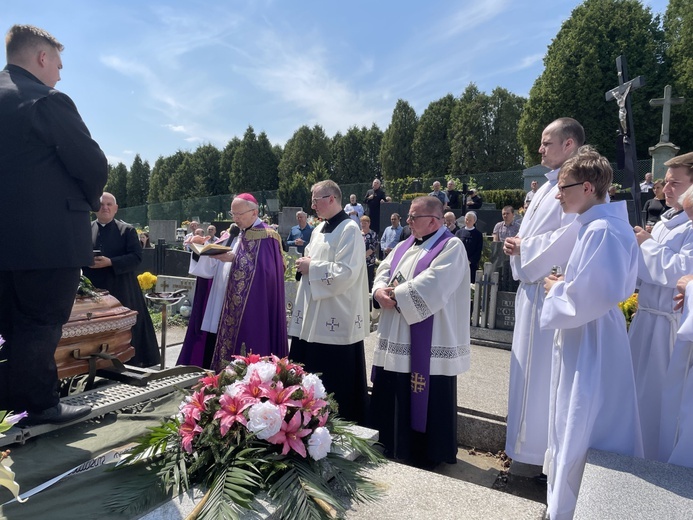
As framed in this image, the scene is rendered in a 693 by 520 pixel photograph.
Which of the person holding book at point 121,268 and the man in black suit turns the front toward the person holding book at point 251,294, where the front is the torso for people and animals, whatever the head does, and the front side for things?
the man in black suit

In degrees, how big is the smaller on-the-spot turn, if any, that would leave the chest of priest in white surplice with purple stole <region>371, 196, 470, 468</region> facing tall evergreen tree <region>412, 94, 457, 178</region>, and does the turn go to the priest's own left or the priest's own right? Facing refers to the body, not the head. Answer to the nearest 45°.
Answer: approximately 135° to the priest's own right

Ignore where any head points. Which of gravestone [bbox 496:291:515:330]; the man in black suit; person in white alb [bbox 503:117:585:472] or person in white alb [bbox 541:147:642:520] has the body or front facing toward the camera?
the gravestone

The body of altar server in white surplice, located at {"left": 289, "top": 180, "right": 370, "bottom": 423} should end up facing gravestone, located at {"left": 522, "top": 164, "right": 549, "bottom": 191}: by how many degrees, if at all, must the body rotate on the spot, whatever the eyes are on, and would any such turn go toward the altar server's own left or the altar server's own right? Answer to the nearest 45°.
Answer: approximately 180°

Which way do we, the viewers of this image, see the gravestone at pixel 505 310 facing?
facing the viewer

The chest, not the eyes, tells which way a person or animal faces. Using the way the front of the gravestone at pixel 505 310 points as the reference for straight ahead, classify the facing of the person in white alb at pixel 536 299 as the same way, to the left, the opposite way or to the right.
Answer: to the right

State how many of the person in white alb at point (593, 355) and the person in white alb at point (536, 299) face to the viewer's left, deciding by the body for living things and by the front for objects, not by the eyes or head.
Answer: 2

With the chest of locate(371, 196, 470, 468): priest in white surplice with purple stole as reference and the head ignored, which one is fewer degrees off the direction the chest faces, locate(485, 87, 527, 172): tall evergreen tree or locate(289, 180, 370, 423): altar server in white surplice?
the altar server in white surplice

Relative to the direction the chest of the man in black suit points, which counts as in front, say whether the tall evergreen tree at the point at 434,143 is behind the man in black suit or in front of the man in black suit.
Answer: in front

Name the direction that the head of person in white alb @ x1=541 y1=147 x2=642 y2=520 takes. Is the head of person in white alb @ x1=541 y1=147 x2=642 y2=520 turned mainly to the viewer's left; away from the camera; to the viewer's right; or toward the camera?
to the viewer's left

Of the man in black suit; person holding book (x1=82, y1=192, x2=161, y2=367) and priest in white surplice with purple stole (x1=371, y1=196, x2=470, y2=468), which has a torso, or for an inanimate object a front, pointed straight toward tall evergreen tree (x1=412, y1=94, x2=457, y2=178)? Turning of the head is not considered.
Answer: the man in black suit

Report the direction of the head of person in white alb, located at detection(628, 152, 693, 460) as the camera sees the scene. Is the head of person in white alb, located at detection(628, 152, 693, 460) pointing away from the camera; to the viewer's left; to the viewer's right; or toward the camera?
to the viewer's left

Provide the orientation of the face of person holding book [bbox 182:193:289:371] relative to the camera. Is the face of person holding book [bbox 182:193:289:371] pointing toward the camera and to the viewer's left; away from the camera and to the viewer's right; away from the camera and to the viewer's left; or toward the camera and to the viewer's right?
toward the camera and to the viewer's left

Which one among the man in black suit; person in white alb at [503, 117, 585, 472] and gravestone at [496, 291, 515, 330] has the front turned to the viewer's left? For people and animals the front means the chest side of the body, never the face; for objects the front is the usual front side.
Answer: the person in white alb

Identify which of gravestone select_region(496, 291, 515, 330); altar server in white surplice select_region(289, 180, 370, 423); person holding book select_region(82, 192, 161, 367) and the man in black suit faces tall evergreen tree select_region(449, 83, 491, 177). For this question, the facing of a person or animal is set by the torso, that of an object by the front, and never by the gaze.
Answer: the man in black suit

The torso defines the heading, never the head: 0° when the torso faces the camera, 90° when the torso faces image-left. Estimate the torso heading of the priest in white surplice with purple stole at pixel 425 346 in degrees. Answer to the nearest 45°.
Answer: approximately 45°
